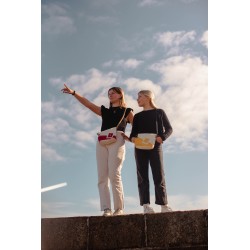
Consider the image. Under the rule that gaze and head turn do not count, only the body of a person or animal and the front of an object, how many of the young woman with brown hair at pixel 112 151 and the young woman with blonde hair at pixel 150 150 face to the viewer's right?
0

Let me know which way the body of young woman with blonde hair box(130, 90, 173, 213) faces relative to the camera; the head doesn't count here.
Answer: toward the camera

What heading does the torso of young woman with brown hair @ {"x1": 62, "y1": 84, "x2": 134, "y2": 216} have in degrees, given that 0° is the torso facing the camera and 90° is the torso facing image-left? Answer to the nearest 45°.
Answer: approximately 45°
